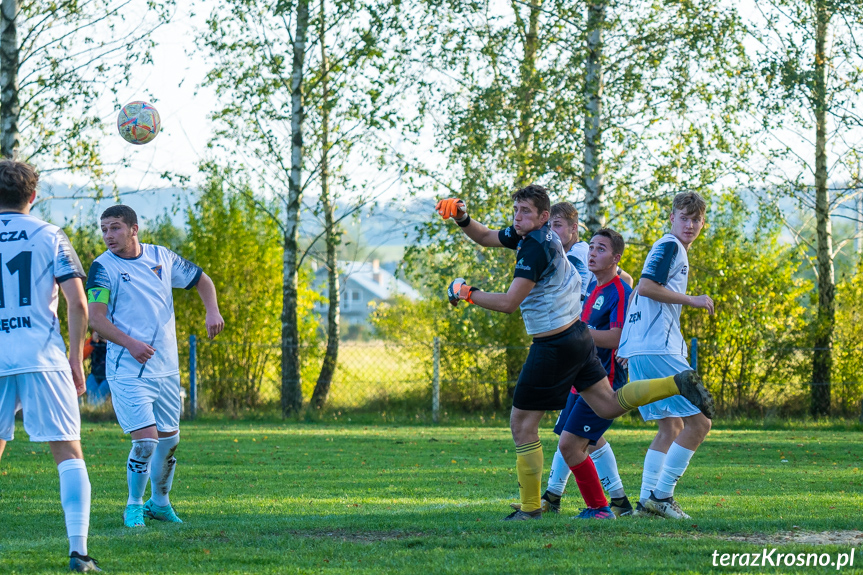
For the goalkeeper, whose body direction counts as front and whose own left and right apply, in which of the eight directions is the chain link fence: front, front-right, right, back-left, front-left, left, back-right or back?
right

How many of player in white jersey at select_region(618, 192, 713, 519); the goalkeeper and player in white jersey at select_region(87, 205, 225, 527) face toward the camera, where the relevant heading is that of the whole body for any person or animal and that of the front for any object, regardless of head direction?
1

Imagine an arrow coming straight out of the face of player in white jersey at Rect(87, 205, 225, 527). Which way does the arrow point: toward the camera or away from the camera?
toward the camera

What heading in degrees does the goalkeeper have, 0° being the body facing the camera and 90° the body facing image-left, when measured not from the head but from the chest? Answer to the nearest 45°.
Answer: approximately 90°

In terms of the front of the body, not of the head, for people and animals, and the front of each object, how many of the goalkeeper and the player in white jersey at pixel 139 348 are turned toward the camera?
1

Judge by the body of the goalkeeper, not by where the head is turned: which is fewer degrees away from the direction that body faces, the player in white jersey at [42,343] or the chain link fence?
the player in white jersey

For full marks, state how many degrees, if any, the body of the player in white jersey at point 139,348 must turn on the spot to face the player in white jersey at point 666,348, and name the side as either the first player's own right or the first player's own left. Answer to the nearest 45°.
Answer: approximately 90° to the first player's own left

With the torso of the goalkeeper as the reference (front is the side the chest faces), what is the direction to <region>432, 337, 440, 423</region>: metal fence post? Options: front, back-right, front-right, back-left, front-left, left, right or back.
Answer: right

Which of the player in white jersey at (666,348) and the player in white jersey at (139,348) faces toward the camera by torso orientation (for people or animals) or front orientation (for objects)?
the player in white jersey at (139,348)

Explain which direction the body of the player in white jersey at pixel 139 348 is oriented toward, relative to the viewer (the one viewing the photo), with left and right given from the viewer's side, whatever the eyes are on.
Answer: facing the viewer

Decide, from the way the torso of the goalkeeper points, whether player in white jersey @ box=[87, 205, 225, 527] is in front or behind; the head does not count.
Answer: in front
